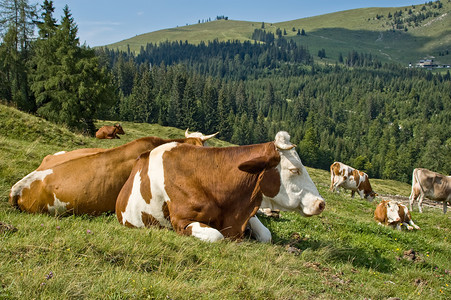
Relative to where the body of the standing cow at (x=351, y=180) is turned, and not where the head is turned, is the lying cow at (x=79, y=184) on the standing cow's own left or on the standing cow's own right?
on the standing cow's own right

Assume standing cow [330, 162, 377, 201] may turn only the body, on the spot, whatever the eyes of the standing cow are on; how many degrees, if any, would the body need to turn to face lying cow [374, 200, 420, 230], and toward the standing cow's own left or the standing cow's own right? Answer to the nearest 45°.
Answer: approximately 90° to the standing cow's own right

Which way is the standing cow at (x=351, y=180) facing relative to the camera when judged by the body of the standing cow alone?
to the viewer's right

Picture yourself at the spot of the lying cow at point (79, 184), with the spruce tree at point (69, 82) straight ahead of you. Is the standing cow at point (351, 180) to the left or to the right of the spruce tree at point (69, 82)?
right

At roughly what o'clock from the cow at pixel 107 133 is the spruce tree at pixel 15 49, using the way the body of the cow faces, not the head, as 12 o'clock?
The spruce tree is roughly at 8 o'clock from the cow.

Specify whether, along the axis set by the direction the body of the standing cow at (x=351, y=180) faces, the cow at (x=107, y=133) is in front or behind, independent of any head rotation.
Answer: behind

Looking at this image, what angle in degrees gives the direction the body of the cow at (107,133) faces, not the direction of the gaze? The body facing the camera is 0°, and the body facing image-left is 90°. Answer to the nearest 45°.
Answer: approximately 270°

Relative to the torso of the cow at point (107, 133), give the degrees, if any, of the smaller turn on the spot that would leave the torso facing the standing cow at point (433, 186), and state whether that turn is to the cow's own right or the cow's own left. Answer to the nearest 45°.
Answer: approximately 45° to the cow's own right

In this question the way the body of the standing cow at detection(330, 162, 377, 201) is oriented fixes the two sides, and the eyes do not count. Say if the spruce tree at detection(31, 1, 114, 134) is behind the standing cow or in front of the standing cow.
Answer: behind

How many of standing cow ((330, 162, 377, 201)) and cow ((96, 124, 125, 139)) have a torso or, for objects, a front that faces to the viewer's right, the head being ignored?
2
